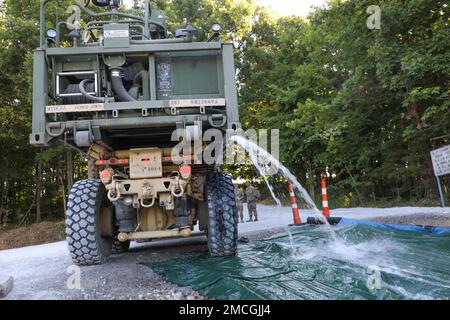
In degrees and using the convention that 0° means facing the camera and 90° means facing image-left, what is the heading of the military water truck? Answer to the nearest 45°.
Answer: approximately 180°

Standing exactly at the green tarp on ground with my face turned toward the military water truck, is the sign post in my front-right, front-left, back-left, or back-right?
back-right

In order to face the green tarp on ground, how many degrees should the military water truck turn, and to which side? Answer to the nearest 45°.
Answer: approximately 135° to its right

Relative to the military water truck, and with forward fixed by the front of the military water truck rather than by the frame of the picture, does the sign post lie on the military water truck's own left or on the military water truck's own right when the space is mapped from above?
on the military water truck's own right

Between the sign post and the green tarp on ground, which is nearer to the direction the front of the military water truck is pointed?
the sign post

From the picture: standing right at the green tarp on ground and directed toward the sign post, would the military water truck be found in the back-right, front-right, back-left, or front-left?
back-left
